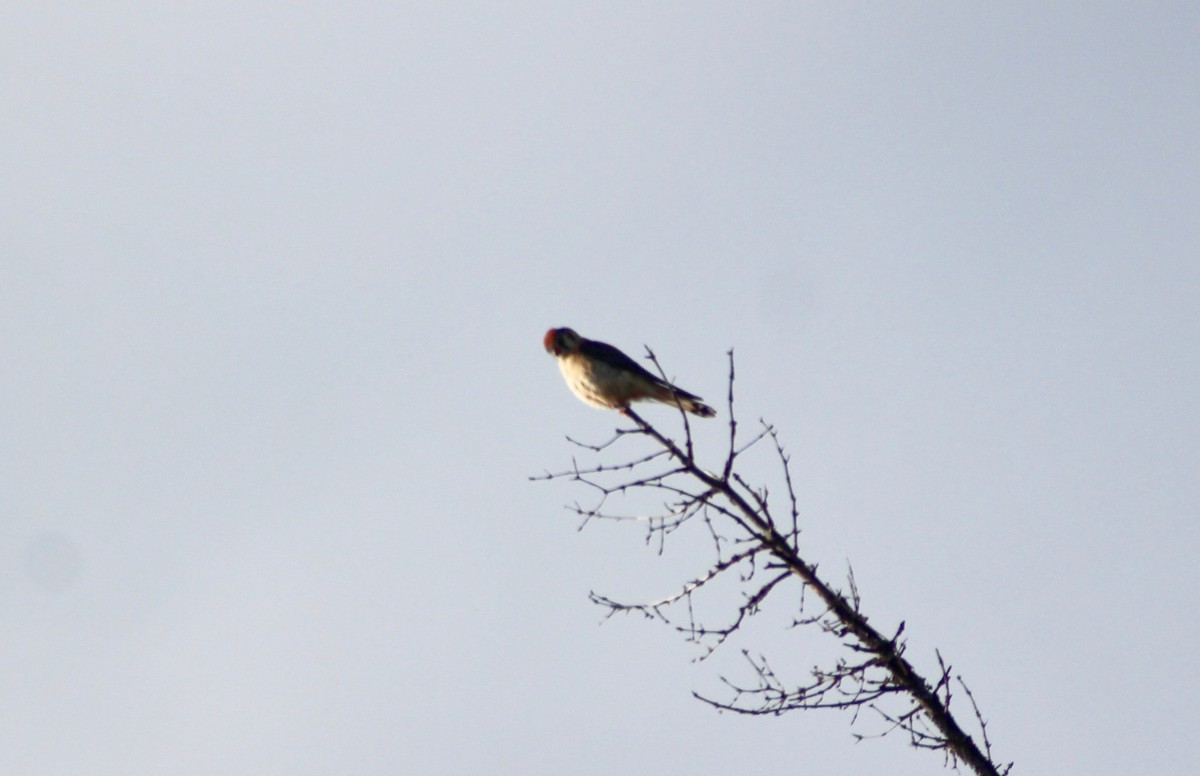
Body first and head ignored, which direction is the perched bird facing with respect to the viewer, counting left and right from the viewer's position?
facing to the left of the viewer
